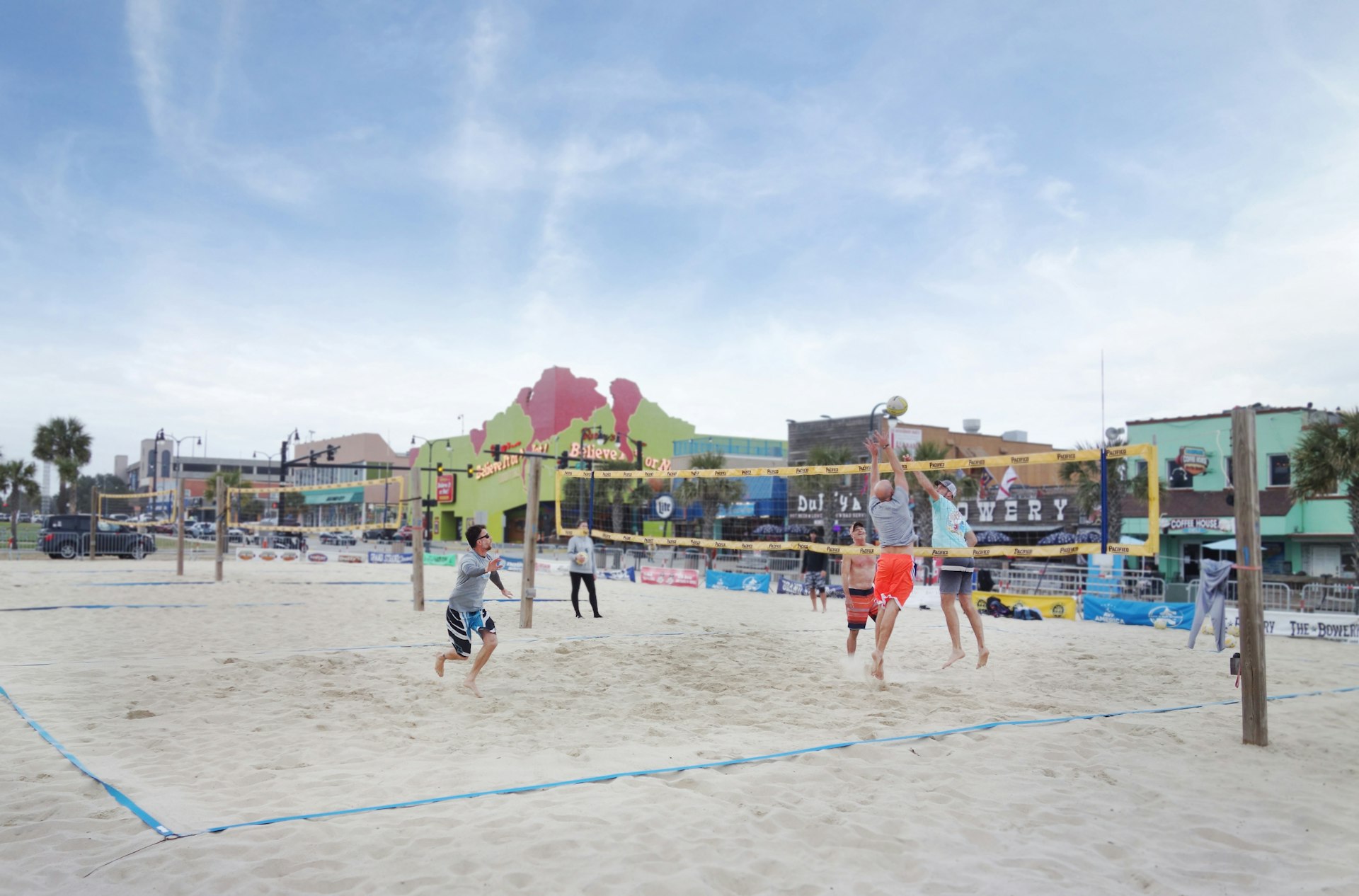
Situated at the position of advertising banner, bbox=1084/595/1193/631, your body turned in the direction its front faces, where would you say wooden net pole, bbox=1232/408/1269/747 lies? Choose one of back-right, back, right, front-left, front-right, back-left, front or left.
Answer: front

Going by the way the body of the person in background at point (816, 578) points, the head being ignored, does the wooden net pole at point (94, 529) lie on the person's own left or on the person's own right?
on the person's own right

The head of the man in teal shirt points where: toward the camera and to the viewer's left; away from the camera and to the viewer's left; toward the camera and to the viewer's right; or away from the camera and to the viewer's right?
toward the camera and to the viewer's left

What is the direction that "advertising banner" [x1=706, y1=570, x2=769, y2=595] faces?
toward the camera

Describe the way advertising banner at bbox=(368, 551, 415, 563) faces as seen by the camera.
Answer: facing the viewer

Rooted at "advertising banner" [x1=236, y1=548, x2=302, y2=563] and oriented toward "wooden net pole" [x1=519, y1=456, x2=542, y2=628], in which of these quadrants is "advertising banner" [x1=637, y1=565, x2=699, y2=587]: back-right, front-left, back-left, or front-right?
front-left

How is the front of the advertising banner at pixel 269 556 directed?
toward the camera

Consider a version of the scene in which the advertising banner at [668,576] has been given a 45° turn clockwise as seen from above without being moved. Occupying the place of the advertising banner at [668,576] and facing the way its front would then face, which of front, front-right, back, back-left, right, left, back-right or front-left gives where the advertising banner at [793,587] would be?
left

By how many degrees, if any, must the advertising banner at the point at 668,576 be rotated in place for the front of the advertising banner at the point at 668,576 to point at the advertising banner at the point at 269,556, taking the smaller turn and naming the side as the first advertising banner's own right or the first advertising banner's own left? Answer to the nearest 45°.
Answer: approximately 135° to the first advertising banner's own right

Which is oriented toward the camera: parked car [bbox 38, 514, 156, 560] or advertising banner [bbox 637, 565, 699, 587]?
the advertising banner

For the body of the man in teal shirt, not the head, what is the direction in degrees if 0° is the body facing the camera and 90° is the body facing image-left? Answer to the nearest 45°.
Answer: approximately 45°

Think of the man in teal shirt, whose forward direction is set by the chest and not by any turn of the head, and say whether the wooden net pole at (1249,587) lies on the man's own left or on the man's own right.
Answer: on the man's own left

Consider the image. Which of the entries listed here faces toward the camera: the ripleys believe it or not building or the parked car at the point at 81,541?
the ripleys believe it or not building

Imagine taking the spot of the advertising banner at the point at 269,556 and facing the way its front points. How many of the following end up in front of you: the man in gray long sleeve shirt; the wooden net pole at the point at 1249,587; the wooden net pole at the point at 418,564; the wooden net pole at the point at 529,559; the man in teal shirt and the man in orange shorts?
6

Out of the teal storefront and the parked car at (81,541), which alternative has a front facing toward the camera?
the teal storefront
